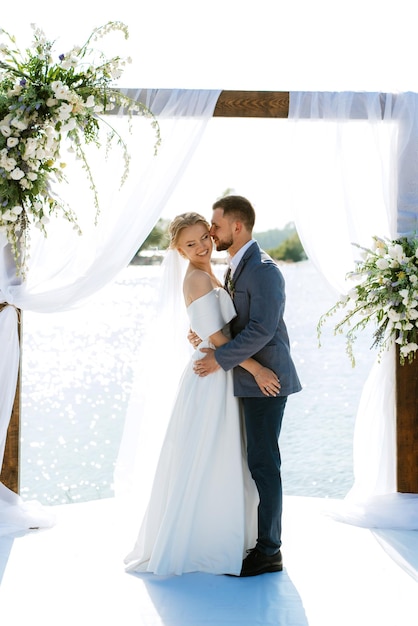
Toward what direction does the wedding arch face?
toward the camera

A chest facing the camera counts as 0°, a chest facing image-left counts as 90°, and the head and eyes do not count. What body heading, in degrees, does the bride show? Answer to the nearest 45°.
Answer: approximately 270°

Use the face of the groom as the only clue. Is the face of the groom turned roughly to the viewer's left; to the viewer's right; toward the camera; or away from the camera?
to the viewer's left

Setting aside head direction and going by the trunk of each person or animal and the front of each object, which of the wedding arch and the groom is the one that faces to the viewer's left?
the groom

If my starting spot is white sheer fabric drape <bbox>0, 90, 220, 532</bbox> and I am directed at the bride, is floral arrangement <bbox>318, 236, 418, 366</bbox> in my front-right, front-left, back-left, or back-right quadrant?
front-left

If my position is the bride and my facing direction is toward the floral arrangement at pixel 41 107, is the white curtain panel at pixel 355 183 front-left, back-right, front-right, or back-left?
back-right

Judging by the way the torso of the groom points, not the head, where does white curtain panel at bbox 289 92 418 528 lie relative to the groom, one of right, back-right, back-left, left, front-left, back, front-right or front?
back-right

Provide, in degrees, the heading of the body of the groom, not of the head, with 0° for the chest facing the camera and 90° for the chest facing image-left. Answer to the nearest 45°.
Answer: approximately 90°

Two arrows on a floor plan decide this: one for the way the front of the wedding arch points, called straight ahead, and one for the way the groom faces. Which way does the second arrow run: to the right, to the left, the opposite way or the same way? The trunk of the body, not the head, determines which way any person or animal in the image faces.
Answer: to the right
